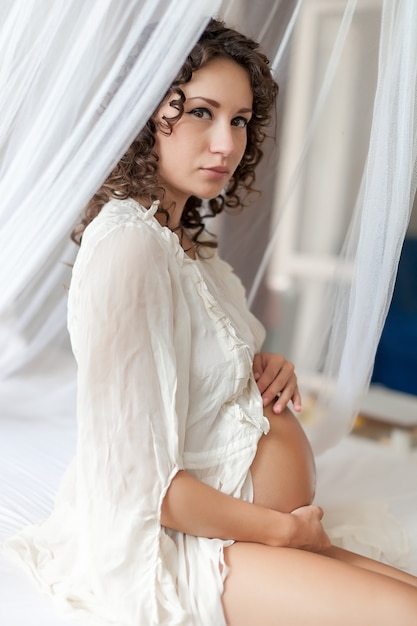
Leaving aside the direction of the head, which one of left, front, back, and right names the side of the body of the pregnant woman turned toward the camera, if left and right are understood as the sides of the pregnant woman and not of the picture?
right
